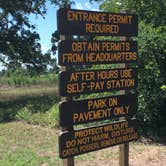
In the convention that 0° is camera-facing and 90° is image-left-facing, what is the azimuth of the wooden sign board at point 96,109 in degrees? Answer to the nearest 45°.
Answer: approximately 315°

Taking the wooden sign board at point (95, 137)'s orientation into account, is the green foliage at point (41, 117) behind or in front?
behind

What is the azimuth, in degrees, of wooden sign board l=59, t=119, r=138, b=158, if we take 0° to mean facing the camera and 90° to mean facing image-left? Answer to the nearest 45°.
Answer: approximately 315°

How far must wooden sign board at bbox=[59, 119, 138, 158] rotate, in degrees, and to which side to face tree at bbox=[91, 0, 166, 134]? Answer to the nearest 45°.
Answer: approximately 135° to its left
